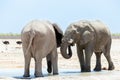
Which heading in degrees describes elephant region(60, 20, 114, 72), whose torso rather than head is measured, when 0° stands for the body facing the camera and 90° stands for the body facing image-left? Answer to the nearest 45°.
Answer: approximately 45°

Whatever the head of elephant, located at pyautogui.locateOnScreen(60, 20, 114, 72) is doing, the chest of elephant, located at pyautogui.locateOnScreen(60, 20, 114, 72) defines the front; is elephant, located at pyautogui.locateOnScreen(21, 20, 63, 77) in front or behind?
in front

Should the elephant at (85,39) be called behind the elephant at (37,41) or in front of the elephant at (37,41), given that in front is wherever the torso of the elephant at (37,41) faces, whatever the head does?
in front

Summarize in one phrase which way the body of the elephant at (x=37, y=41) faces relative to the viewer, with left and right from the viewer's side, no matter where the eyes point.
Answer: facing away from the viewer and to the right of the viewer

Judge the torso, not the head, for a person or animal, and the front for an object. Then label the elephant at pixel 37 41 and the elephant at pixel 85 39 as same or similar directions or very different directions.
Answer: very different directions
